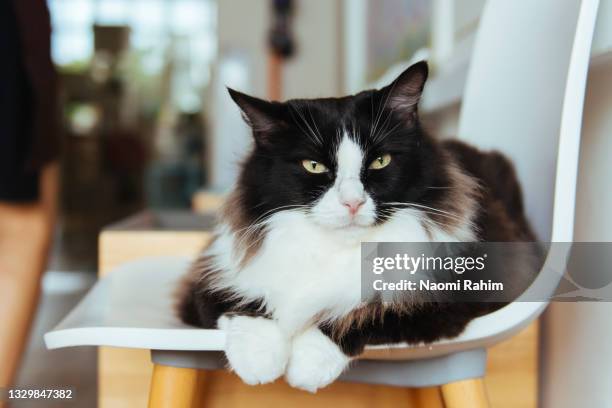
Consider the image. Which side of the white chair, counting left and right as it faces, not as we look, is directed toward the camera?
left

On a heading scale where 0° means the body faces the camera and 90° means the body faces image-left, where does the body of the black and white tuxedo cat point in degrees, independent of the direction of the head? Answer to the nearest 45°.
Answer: approximately 45°
